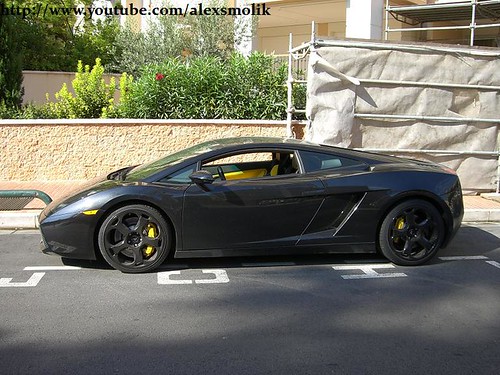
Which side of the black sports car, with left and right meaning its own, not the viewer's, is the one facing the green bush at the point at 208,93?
right

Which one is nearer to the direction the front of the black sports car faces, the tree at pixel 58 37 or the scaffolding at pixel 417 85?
the tree

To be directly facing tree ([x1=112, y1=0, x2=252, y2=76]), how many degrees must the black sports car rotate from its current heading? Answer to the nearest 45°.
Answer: approximately 90° to its right

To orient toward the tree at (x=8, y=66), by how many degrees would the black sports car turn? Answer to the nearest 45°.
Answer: approximately 45° to its right

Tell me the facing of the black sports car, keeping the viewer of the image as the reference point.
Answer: facing to the left of the viewer

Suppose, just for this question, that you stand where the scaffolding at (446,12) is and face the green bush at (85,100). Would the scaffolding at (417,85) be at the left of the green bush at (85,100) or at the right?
left

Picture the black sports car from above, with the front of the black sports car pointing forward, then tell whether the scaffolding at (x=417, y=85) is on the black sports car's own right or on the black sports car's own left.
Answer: on the black sports car's own right

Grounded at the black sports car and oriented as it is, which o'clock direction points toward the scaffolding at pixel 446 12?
The scaffolding is roughly at 4 o'clock from the black sports car.
